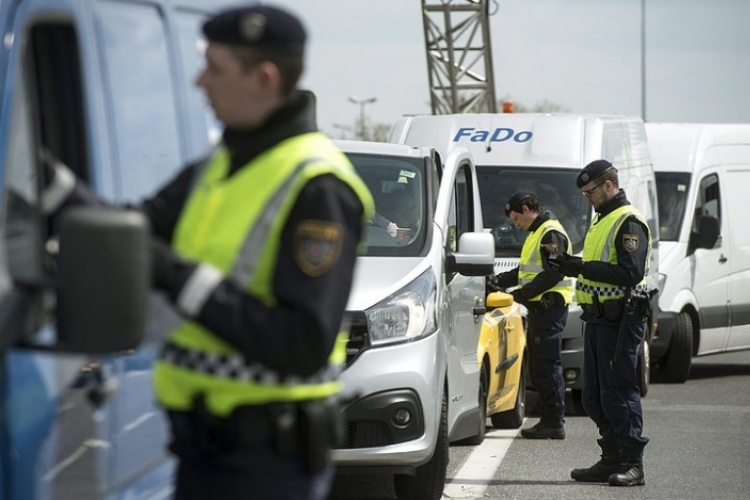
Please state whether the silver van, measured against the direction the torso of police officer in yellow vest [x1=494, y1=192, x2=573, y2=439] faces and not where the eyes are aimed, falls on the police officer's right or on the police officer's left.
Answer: on the police officer's left

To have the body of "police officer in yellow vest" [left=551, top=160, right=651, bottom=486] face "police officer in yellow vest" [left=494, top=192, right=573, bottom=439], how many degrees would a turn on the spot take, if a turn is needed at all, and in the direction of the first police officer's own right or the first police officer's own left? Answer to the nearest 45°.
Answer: approximately 90° to the first police officer's own right

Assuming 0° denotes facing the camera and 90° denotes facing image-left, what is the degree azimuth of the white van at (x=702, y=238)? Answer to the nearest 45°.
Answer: approximately 45°

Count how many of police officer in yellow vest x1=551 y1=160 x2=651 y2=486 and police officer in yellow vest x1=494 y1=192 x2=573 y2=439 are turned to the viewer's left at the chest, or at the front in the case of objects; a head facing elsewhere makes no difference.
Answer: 2

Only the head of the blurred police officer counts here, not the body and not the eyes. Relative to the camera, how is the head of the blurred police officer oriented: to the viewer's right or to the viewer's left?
to the viewer's left

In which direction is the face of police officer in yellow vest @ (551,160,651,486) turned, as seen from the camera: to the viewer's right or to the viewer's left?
to the viewer's left

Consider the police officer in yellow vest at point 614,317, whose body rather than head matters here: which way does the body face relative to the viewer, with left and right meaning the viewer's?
facing to the left of the viewer

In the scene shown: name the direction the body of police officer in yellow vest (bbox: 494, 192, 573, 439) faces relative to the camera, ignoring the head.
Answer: to the viewer's left

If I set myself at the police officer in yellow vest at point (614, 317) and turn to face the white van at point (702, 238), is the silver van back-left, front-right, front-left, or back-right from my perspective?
back-left

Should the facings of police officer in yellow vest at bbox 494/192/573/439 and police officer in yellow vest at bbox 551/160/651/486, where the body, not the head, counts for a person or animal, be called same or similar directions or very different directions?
same or similar directions
